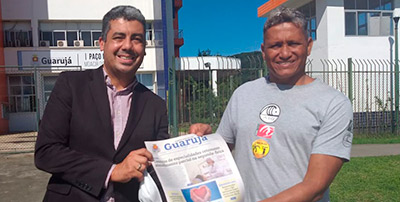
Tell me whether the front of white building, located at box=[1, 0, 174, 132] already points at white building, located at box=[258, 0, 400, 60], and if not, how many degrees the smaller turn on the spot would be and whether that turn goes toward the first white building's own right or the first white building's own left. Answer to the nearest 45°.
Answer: approximately 45° to the first white building's own left

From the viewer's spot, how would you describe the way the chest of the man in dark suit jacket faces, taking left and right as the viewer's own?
facing the viewer and to the right of the viewer

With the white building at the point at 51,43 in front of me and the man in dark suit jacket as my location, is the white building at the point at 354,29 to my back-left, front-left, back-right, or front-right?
front-right

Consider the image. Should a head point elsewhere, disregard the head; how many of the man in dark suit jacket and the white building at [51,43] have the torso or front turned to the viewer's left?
0

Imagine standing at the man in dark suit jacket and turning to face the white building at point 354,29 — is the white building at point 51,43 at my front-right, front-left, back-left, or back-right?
front-left

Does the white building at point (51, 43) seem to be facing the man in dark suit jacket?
yes

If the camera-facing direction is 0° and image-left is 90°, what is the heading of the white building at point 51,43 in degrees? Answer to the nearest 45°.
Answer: approximately 0°

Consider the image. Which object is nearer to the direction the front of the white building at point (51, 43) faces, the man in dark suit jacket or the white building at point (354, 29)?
the man in dark suit jacket

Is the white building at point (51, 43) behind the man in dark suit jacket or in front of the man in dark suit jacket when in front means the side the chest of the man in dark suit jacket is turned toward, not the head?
behind

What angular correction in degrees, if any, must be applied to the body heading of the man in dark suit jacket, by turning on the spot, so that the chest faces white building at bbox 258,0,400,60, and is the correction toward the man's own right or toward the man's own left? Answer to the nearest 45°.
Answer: approximately 90° to the man's own left
